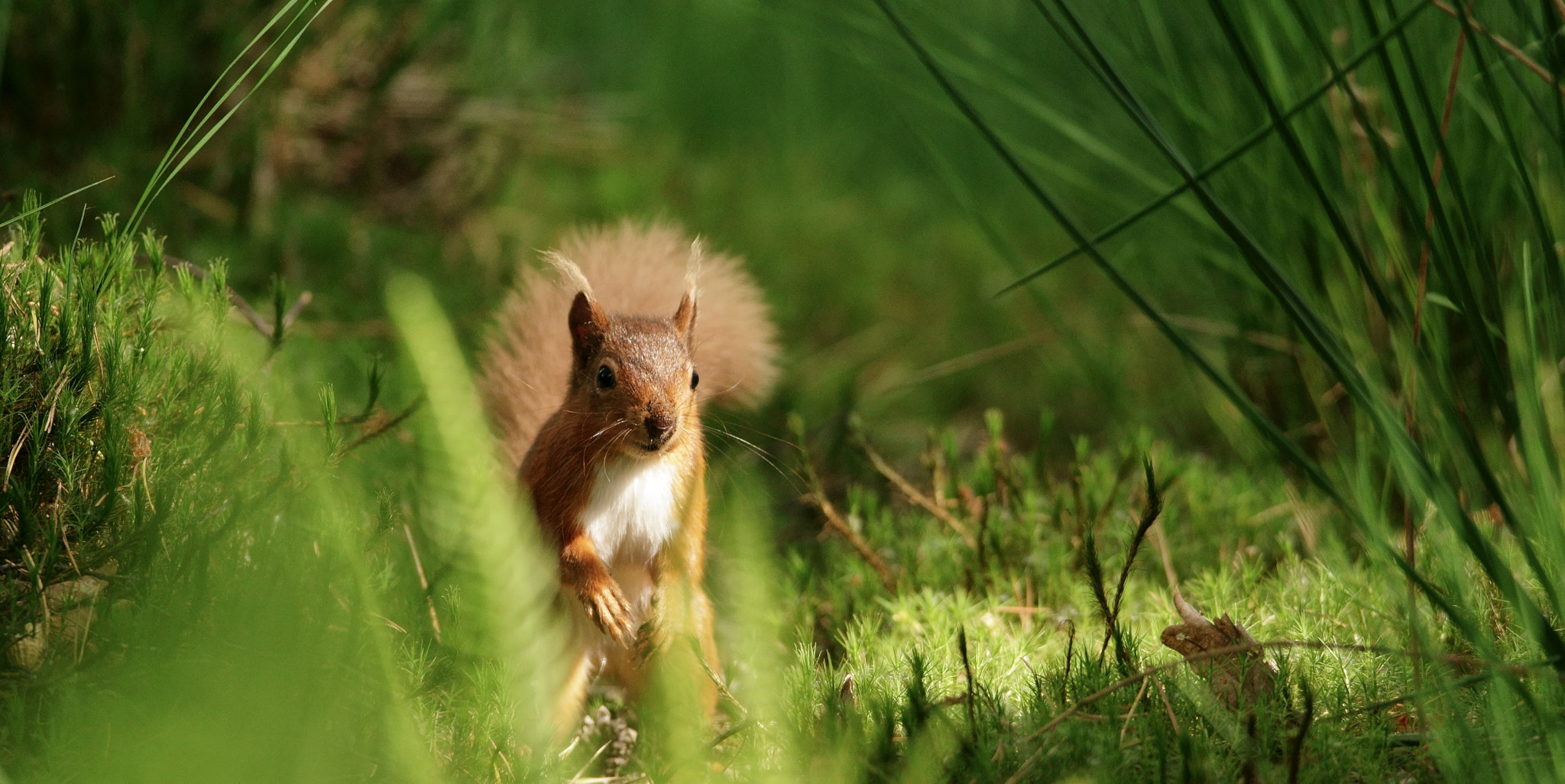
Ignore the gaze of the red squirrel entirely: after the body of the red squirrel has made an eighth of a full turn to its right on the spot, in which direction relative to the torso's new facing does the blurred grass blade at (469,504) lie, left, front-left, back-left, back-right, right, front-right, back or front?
front-left

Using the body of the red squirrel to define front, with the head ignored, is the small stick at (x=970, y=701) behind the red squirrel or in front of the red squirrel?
in front

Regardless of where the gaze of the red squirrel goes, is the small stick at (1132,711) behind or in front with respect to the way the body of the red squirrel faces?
in front

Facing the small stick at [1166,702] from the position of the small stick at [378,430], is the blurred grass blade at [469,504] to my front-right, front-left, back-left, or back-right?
front-right

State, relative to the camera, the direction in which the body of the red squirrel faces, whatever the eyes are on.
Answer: toward the camera
